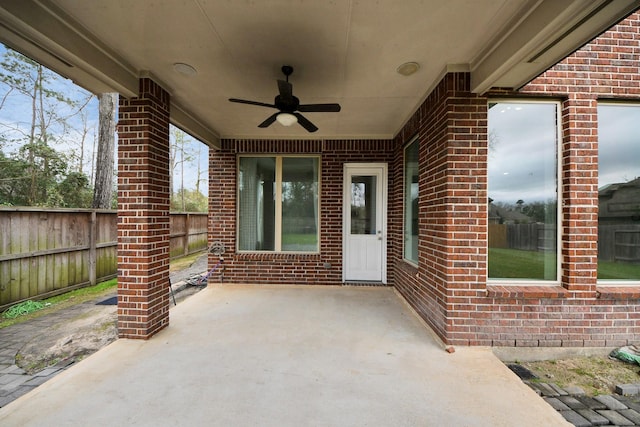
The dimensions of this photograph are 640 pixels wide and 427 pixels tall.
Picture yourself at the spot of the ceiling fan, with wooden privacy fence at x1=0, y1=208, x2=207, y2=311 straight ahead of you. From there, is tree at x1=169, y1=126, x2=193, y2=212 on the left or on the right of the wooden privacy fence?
right

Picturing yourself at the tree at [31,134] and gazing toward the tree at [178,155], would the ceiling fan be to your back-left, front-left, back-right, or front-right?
back-right

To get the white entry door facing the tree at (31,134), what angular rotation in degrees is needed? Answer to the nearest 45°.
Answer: approximately 90° to its right

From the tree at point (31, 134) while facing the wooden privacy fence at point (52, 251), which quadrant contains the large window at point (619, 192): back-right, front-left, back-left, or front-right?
front-left

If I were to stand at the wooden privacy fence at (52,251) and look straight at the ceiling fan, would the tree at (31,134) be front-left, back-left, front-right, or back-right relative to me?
back-left

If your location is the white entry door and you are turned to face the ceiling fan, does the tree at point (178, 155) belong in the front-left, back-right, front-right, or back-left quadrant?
back-right

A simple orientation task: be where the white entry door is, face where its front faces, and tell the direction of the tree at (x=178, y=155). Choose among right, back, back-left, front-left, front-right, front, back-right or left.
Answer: back-right

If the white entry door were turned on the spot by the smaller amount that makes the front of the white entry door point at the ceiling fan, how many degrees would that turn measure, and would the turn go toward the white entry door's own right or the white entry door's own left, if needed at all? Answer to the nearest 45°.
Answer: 0° — it already faces it

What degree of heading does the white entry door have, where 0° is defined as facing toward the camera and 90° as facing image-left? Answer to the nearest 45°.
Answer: approximately 0°

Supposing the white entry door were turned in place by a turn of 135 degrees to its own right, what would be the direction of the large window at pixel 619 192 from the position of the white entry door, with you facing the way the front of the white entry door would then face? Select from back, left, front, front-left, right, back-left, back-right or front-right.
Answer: back
